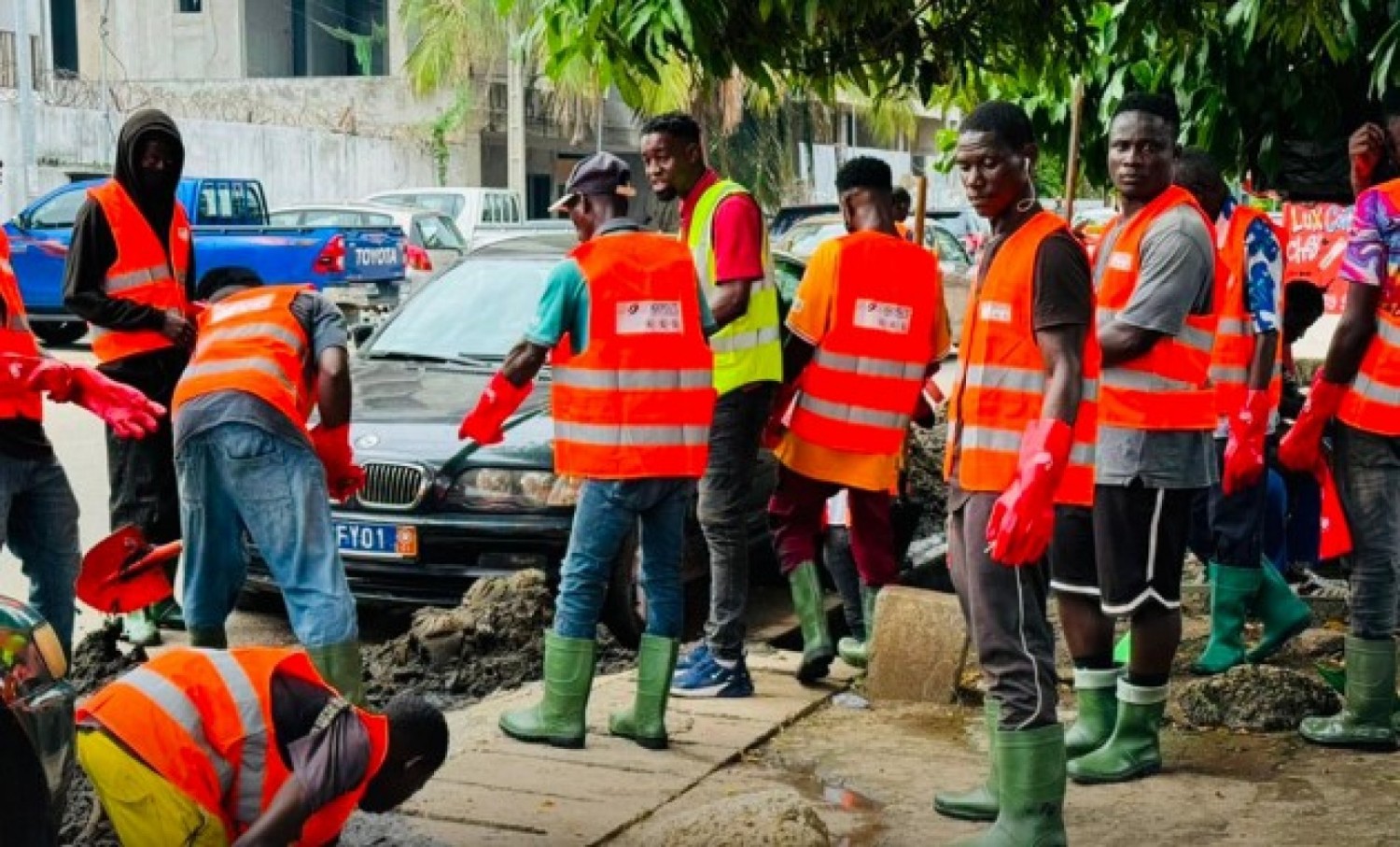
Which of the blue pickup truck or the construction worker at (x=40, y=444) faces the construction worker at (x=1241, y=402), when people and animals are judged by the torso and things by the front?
the construction worker at (x=40, y=444)

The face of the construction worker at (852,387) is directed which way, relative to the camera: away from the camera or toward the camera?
away from the camera

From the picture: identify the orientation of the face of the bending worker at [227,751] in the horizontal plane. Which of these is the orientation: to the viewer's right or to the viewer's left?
to the viewer's right

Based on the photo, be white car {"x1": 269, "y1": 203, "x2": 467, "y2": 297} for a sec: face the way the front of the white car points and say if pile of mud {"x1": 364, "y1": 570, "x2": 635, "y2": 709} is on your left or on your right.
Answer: on your left

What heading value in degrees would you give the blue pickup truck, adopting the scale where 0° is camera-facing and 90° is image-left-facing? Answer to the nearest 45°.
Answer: approximately 135°

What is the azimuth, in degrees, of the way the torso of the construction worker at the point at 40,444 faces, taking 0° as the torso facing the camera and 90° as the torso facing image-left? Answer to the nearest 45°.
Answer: approximately 270°

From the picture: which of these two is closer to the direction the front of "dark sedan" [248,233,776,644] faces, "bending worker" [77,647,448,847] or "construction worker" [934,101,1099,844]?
the bending worker

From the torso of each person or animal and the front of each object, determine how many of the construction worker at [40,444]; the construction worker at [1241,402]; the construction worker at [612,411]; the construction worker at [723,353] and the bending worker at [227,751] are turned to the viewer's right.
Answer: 2

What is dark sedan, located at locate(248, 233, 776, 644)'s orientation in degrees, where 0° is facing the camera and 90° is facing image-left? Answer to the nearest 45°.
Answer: approximately 45°

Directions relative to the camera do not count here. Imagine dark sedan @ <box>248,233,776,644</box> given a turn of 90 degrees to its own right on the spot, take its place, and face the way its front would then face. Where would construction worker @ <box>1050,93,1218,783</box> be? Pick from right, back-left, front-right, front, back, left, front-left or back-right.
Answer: back

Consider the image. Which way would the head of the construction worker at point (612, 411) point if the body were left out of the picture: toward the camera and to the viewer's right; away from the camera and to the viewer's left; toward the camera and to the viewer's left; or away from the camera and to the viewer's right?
away from the camera and to the viewer's left

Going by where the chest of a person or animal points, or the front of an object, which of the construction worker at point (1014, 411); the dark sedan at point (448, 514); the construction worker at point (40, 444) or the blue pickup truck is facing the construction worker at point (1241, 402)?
the construction worker at point (40, 444)

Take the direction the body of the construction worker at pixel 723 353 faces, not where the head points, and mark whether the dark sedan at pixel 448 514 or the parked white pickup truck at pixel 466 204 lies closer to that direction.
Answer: the dark sedan
